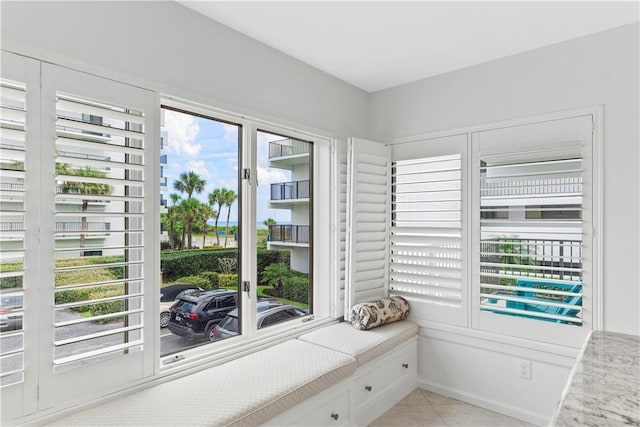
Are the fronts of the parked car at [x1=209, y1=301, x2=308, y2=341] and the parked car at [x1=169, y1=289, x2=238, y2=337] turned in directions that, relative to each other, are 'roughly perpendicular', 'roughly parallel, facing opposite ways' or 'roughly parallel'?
roughly parallel

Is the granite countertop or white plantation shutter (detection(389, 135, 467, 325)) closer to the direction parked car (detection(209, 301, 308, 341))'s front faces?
the white plantation shutter

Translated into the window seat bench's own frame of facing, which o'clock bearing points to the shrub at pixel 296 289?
The shrub is roughly at 8 o'clock from the window seat bench.
